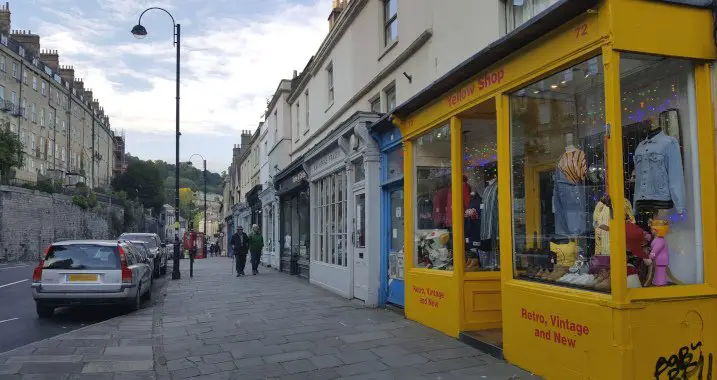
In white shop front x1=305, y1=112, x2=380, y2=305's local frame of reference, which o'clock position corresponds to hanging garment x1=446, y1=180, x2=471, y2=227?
The hanging garment is roughly at 10 o'clock from the white shop front.

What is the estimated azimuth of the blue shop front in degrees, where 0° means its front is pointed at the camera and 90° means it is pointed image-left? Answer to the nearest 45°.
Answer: approximately 45°

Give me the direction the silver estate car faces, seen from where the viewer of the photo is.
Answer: facing away from the viewer

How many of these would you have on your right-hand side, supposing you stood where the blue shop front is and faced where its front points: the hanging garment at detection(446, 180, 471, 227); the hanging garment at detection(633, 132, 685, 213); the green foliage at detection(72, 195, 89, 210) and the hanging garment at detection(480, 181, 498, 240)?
1

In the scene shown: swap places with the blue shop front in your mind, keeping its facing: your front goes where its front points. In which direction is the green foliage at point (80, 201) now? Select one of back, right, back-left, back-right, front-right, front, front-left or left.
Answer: right

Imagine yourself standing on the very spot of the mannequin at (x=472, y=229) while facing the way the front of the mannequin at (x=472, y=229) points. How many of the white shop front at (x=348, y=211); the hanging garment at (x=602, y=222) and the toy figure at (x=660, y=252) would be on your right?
1

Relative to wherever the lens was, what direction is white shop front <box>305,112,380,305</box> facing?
facing the viewer and to the left of the viewer

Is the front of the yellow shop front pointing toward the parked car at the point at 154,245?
no

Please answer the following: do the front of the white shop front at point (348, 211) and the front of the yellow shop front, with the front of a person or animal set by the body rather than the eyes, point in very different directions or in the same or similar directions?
same or similar directions

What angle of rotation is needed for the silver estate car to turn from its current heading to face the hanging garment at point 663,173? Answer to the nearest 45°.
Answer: approximately 135° to its right

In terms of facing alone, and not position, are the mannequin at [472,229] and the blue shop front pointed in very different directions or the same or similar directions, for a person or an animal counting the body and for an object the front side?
same or similar directions

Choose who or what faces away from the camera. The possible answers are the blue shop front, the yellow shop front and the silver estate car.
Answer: the silver estate car

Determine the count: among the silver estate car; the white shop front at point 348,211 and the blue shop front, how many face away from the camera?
1

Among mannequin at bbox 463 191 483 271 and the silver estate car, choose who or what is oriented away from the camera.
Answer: the silver estate car

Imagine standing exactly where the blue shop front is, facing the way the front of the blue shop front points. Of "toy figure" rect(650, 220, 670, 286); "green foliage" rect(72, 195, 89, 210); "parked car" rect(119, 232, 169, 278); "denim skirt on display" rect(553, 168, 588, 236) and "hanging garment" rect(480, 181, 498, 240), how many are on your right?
2

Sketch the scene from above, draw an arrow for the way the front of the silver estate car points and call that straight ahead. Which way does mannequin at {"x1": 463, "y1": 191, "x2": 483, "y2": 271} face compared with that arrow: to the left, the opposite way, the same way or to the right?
to the left
